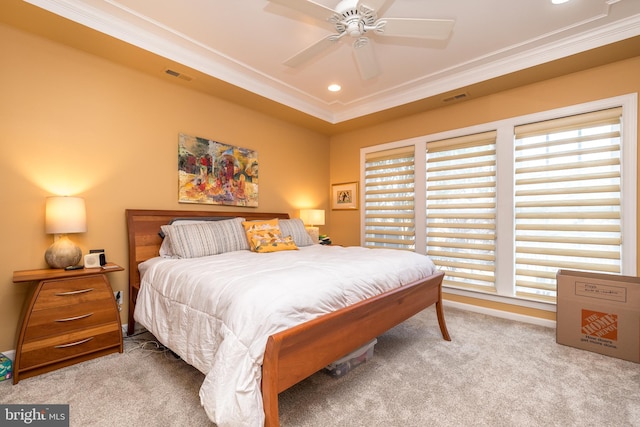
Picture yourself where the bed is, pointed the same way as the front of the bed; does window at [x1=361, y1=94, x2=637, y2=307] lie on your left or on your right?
on your left

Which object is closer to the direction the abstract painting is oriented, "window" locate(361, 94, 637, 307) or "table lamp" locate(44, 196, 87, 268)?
the window

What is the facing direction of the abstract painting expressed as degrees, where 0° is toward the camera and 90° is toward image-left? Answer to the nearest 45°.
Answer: approximately 315°

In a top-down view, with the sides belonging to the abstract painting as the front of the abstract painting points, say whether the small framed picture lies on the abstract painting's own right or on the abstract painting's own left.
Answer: on the abstract painting's own left

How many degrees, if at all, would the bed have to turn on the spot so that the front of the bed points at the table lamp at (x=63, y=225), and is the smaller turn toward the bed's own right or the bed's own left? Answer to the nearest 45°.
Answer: approximately 135° to the bed's own right

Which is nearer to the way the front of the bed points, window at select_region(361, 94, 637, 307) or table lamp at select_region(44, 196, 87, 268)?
the window

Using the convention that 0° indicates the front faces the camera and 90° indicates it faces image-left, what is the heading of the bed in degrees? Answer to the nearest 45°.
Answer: approximately 315°

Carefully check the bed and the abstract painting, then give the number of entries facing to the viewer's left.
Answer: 0
